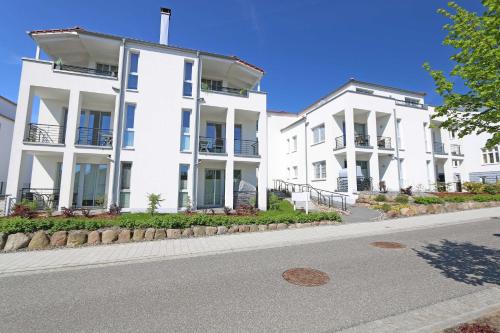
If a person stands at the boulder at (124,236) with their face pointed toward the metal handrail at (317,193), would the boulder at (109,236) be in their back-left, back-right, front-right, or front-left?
back-left

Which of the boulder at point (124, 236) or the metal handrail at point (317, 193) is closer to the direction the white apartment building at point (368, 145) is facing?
the boulder

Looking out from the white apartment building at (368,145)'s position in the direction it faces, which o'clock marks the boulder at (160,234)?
The boulder is roughly at 2 o'clock from the white apartment building.

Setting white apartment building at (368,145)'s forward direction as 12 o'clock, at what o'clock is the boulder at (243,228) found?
The boulder is roughly at 2 o'clock from the white apartment building.

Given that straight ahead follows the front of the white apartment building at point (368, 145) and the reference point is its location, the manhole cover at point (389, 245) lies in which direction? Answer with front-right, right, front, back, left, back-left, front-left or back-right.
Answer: front-right

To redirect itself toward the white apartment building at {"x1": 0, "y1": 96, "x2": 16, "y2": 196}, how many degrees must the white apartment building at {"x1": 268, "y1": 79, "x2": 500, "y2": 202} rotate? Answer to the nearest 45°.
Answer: approximately 90° to its right

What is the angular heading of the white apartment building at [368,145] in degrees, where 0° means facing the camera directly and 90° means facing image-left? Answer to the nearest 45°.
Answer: approximately 315°

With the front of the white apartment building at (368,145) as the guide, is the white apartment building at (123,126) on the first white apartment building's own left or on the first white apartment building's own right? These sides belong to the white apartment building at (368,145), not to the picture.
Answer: on the first white apartment building's own right

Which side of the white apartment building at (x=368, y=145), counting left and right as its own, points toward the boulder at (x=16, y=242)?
right

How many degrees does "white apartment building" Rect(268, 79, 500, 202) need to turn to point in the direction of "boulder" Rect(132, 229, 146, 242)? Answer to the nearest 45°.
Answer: approximately 45° to its right

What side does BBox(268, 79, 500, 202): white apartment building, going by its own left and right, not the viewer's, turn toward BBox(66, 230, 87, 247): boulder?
right

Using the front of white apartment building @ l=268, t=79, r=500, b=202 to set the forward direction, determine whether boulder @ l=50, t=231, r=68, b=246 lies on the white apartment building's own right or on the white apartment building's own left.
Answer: on the white apartment building's own right
